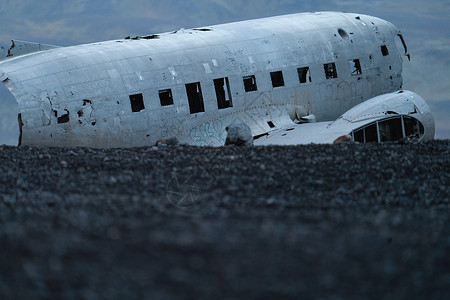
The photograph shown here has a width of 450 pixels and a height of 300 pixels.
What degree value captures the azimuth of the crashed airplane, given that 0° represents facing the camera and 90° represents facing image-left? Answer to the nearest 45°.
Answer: approximately 270°
